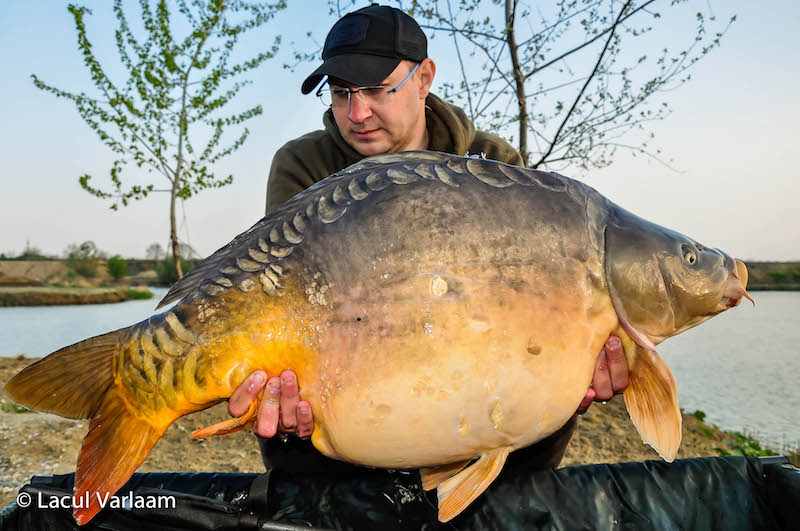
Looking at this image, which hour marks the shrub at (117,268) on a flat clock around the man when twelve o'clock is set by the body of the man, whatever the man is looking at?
The shrub is roughly at 5 o'clock from the man.

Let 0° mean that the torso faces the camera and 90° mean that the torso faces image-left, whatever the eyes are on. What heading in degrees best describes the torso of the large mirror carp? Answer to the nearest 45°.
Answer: approximately 270°

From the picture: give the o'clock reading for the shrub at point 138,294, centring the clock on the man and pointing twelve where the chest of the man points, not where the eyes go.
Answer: The shrub is roughly at 5 o'clock from the man.

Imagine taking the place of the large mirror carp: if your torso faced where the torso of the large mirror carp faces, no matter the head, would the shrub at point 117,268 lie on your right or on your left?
on your left

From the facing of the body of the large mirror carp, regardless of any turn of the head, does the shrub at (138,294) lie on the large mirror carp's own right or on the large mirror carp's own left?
on the large mirror carp's own left

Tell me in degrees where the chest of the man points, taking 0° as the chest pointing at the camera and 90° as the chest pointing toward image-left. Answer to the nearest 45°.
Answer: approximately 0°
